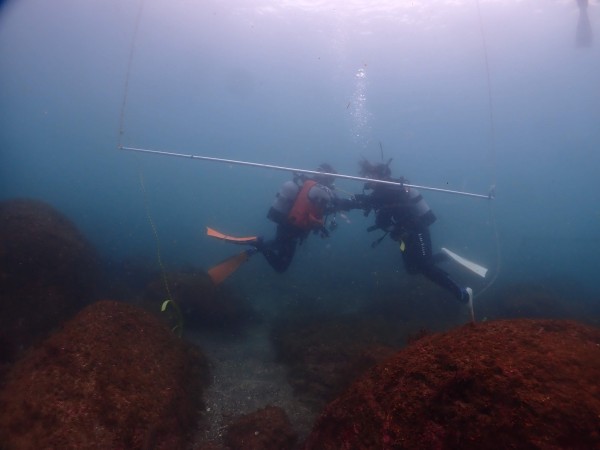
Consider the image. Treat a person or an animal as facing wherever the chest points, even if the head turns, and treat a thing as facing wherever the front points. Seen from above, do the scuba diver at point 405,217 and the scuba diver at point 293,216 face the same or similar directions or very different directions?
very different directions

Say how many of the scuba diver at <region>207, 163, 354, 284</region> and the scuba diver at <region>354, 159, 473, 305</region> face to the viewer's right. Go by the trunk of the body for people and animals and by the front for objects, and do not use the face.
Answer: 1

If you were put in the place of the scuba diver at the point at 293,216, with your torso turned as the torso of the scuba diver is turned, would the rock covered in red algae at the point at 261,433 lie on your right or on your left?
on your right

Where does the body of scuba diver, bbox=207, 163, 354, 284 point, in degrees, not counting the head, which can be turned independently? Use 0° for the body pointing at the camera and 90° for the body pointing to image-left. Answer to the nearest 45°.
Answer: approximately 270°

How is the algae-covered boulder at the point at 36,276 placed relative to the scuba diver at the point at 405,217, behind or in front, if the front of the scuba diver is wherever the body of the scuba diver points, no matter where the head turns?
in front

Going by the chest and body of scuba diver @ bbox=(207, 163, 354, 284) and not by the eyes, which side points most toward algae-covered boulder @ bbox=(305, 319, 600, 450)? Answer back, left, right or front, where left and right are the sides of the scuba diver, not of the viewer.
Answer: right

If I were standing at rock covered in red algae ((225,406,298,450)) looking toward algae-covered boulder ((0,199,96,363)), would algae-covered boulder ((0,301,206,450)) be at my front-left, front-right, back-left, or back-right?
front-left

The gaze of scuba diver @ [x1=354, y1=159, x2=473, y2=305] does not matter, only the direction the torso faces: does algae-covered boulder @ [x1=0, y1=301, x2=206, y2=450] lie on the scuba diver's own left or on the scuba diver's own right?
on the scuba diver's own left

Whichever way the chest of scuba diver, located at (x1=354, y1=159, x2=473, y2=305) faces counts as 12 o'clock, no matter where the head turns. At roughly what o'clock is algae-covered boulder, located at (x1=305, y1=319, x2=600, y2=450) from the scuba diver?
The algae-covered boulder is roughly at 9 o'clock from the scuba diver.

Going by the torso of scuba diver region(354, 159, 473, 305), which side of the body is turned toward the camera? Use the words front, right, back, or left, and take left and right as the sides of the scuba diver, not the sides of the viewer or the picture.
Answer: left

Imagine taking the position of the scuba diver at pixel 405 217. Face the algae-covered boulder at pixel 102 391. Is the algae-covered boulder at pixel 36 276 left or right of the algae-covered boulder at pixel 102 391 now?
right

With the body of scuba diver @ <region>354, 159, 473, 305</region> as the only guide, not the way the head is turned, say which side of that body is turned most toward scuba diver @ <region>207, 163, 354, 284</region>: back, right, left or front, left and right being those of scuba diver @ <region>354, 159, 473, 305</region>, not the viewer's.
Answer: front

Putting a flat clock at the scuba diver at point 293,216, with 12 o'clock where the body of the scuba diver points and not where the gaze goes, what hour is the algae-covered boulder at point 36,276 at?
The algae-covered boulder is roughly at 6 o'clock from the scuba diver.

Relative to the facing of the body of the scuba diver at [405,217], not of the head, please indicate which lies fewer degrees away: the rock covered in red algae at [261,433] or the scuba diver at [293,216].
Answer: the scuba diver
